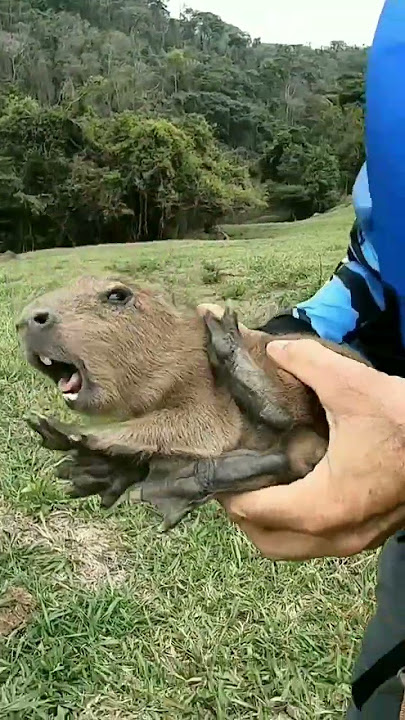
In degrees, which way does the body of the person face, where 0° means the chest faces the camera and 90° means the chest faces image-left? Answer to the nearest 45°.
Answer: approximately 90°
